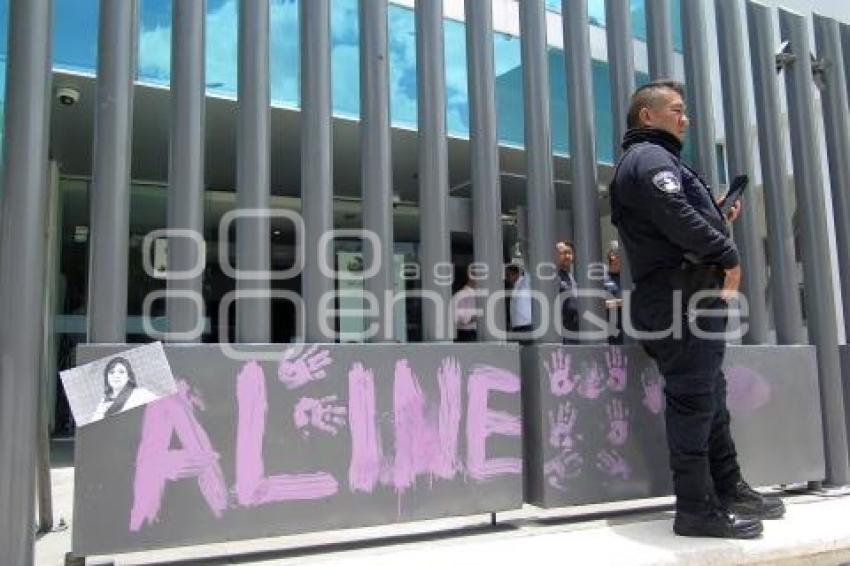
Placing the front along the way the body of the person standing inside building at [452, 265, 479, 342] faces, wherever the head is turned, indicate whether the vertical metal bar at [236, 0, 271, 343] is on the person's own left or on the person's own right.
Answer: on the person's own right

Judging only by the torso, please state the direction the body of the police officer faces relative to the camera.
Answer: to the viewer's right

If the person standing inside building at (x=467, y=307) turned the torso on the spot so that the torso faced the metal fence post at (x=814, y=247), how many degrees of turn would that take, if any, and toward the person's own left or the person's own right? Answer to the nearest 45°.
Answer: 0° — they already face it

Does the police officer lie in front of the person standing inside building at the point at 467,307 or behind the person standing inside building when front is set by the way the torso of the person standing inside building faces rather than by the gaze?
in front
